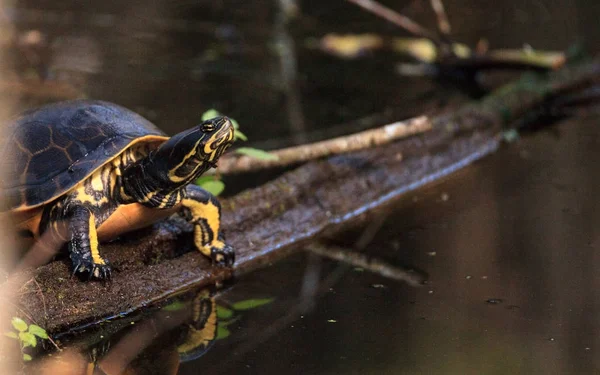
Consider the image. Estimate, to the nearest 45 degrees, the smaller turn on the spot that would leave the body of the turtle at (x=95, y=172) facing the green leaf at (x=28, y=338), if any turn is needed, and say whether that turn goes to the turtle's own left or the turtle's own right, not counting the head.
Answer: approximately 45° to the turtle's own right

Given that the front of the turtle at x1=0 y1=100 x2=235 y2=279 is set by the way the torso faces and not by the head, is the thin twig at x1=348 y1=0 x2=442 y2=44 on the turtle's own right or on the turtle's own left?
on the turtle's own left

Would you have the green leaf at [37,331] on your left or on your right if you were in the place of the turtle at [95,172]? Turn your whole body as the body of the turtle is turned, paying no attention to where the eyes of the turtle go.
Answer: on your right

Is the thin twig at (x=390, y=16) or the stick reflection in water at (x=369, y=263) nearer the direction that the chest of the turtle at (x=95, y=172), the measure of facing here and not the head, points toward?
the stick reflection in water

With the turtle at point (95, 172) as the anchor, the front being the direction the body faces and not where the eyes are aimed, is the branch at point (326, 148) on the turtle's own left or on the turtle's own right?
on the turtle's own left

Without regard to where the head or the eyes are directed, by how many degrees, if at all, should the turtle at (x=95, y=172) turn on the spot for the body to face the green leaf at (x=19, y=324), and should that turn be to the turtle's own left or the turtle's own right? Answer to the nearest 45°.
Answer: approximately 45° to the turtle's own right

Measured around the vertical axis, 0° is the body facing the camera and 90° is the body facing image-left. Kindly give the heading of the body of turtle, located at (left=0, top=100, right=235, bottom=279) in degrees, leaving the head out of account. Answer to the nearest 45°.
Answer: approximately 315°
